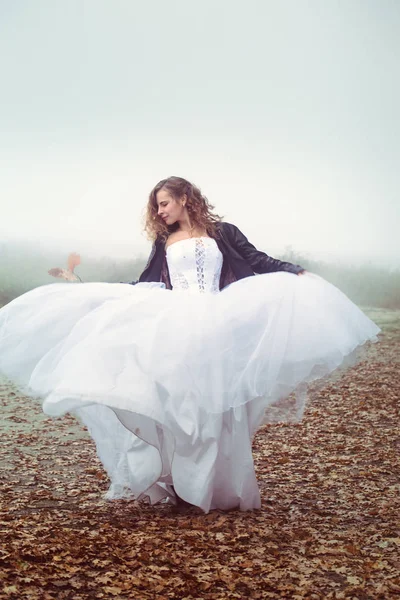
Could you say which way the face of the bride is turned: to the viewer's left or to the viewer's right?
to the viewer's left

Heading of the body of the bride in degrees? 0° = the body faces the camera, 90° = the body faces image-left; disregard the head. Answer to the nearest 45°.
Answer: approximately 0°
